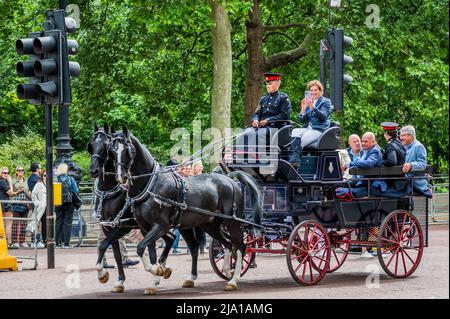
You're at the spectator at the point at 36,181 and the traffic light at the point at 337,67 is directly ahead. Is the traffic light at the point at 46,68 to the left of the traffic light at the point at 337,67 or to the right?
right

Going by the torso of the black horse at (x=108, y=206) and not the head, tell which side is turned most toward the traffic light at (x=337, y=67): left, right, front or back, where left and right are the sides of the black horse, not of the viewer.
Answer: back

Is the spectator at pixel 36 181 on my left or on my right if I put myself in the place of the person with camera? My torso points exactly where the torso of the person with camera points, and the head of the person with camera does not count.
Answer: on my right

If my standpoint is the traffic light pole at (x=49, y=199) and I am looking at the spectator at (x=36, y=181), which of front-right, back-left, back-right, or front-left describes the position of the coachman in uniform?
back-right

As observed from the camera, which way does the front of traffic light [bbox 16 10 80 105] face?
facing the viewer and to the left of the viewer

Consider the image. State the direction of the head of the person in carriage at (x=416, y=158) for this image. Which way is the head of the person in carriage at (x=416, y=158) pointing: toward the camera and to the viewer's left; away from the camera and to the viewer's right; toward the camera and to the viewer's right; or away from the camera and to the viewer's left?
toward the camera and to the viewer's left

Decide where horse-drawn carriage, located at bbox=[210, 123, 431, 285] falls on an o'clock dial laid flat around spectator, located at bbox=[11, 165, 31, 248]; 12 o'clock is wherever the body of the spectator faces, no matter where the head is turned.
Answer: The horse-drawn carriage is roughly at 11 o'clock from the spectator.

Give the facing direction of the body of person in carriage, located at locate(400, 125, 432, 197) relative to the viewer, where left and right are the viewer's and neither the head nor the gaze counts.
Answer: facing to the left of the viewer

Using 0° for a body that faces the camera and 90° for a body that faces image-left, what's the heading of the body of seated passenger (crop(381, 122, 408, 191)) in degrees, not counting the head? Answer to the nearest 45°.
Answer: approximately 90°

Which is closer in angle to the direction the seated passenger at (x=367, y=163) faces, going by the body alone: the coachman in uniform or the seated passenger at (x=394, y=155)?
the coachman in uniform

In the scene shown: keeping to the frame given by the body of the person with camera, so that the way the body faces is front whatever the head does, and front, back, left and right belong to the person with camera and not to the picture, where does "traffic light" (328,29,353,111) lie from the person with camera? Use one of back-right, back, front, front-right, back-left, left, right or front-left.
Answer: back-right

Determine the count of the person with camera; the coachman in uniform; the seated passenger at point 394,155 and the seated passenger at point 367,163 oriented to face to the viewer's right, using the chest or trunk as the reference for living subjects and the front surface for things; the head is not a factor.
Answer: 0
